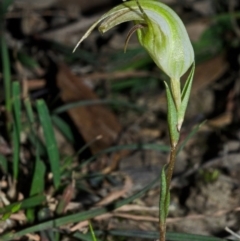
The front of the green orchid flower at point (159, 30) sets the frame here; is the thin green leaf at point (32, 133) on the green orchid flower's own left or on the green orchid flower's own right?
on the green orchid flower's own right

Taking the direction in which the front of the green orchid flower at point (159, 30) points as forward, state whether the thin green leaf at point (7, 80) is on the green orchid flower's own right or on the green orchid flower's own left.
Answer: on the green orchid flower's own right

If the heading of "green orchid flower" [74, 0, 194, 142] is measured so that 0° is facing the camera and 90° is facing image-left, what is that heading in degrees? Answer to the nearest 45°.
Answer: approximately 90°

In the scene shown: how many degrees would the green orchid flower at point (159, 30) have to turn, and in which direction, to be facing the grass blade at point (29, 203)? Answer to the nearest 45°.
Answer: approximately 45° to its right

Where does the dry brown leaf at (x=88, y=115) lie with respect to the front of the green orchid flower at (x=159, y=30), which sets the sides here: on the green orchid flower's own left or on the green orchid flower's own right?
on the green orchid flower's own right
